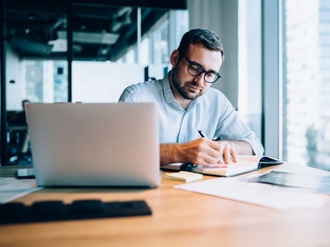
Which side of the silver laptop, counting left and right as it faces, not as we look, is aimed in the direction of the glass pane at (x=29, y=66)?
front

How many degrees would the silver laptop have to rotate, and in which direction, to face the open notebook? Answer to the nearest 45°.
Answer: approximately 45° to its right

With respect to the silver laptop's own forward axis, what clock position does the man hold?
The man is roughly at 1 o'clock from the silver laptop.

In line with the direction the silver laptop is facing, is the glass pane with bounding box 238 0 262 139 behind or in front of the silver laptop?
in front

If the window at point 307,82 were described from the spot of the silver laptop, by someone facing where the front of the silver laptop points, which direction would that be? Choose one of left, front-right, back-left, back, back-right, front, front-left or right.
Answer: front-right

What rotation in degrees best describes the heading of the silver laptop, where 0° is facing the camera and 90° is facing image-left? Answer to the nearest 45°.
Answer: approximately 180°
